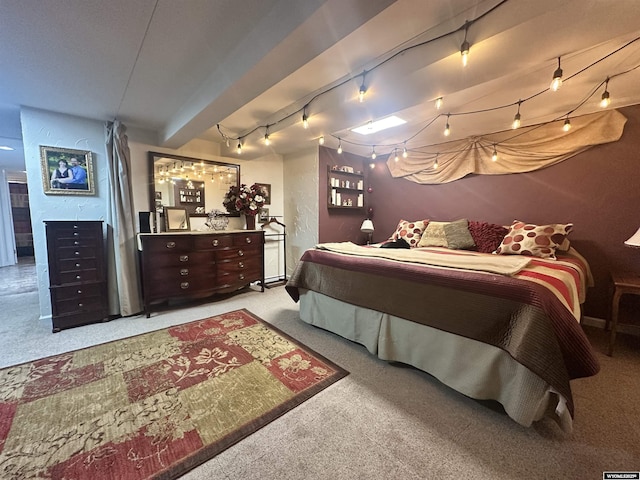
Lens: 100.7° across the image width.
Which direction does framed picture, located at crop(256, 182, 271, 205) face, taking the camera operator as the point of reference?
facing the viewer and to the right of the viewer

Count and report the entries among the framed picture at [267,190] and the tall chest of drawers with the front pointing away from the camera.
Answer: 0

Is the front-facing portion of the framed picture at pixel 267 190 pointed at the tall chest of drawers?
no

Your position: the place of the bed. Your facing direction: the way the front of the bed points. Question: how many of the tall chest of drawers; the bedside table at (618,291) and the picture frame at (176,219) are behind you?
1

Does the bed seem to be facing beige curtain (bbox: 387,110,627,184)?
no

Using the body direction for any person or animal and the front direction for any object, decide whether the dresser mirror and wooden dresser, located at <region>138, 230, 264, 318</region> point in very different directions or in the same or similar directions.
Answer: same or similar directions

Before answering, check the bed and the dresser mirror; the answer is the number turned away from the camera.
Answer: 0

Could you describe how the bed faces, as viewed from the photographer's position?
facing the viewer and to the left of the viewer

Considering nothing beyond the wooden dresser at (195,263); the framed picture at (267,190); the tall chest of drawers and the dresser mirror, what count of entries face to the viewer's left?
0

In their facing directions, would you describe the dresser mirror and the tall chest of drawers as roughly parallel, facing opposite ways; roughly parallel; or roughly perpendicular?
roughly parallel

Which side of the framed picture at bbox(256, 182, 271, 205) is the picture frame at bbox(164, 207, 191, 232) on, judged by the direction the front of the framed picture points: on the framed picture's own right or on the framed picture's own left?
on the framed picture's own right

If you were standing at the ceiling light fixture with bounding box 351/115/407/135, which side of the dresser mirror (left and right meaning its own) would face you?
front

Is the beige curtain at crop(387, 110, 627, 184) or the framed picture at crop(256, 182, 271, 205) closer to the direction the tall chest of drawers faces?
the beige curtain
